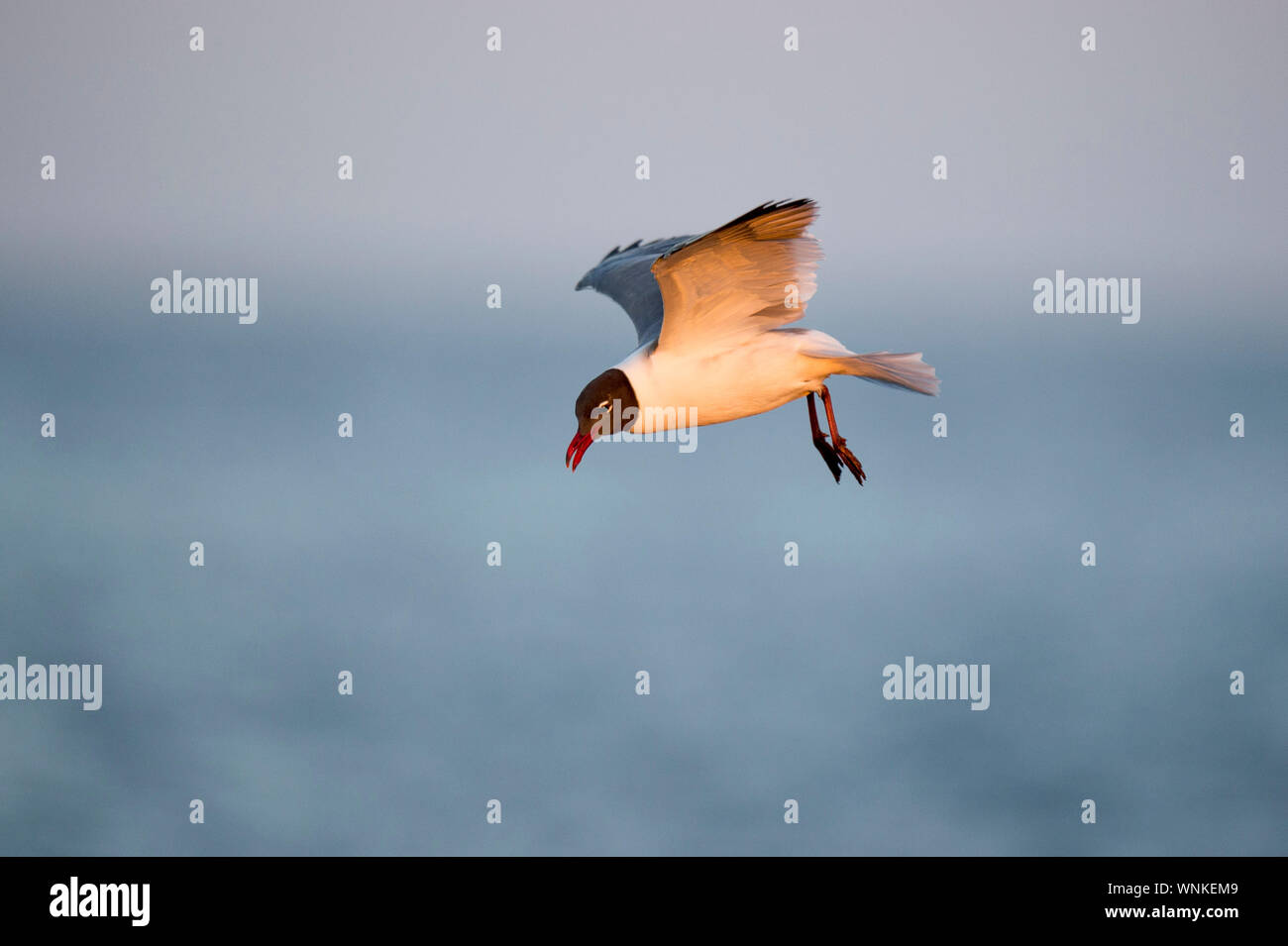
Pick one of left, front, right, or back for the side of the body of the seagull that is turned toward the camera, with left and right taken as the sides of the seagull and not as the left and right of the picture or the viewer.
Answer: left
